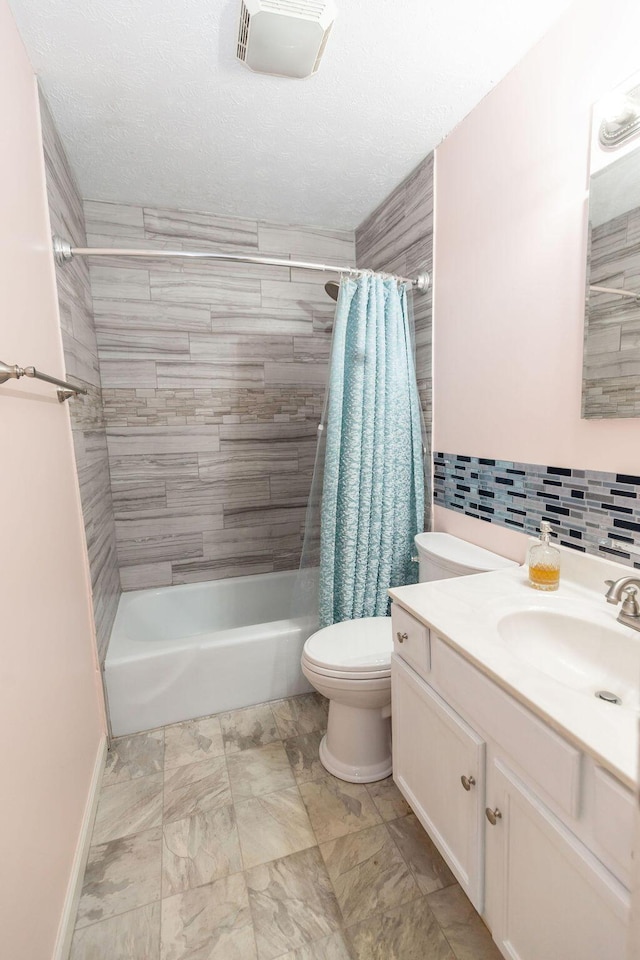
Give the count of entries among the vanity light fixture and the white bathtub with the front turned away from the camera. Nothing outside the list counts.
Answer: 0

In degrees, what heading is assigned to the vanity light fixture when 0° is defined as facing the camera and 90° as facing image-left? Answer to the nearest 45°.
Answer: approximately 45°

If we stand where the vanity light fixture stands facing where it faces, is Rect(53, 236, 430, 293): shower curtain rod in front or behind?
in front

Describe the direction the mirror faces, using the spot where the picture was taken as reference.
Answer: facing the viewer and to the left of the viewer

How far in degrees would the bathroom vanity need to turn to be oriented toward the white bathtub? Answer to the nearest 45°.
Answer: approximately 45° to its right

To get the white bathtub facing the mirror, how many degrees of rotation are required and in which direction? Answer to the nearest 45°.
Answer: approximately 45° to its left
